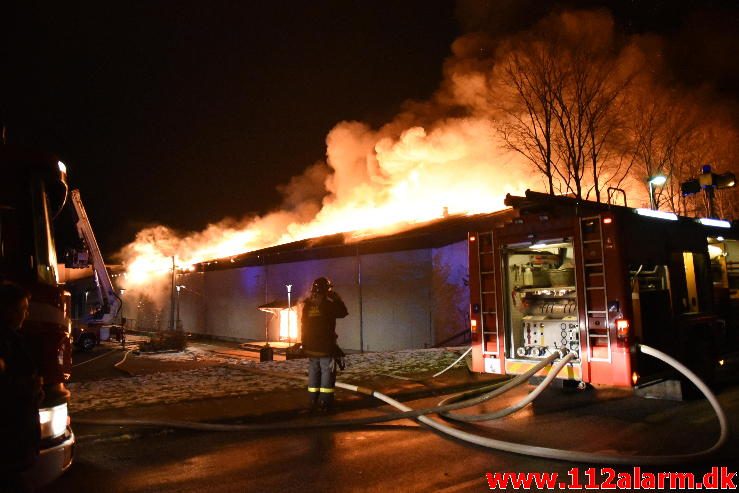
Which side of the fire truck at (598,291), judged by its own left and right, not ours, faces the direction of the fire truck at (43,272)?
back

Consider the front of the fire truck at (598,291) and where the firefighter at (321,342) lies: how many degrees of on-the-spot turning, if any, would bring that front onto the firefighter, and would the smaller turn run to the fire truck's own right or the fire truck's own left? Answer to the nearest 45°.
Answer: approximately 180°

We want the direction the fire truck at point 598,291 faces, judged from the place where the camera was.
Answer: facing away from the viewer and to the right of the viewer

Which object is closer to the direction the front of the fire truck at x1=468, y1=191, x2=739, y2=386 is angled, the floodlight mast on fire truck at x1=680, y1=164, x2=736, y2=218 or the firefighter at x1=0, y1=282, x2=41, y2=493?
the floodlight mast on fire truck

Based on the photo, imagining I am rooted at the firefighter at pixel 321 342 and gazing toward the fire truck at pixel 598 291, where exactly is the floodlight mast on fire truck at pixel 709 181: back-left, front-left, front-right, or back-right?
front-left

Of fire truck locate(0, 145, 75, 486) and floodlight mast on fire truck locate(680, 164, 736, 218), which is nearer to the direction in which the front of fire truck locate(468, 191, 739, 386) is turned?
the floodlight mast on fire truck

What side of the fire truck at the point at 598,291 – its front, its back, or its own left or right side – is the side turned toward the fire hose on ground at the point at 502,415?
back

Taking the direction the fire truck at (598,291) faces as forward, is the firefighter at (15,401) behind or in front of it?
behind
